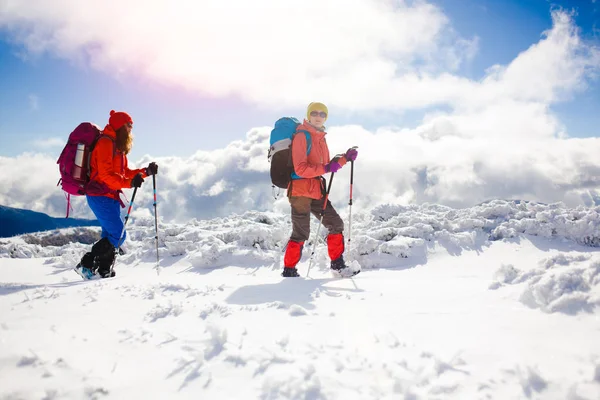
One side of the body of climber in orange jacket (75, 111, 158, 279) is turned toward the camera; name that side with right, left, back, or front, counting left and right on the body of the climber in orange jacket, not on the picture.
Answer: right

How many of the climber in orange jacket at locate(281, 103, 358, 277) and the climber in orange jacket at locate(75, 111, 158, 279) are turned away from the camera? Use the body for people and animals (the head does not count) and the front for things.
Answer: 0

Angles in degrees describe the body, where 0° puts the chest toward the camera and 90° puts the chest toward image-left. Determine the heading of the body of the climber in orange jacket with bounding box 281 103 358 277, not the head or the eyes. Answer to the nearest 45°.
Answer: approximately 315°

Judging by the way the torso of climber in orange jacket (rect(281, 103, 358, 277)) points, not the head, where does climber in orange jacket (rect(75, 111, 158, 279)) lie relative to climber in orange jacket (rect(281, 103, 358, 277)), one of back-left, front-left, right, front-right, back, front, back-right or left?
back-right

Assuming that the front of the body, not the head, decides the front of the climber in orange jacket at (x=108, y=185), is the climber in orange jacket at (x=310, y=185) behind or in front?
in front
